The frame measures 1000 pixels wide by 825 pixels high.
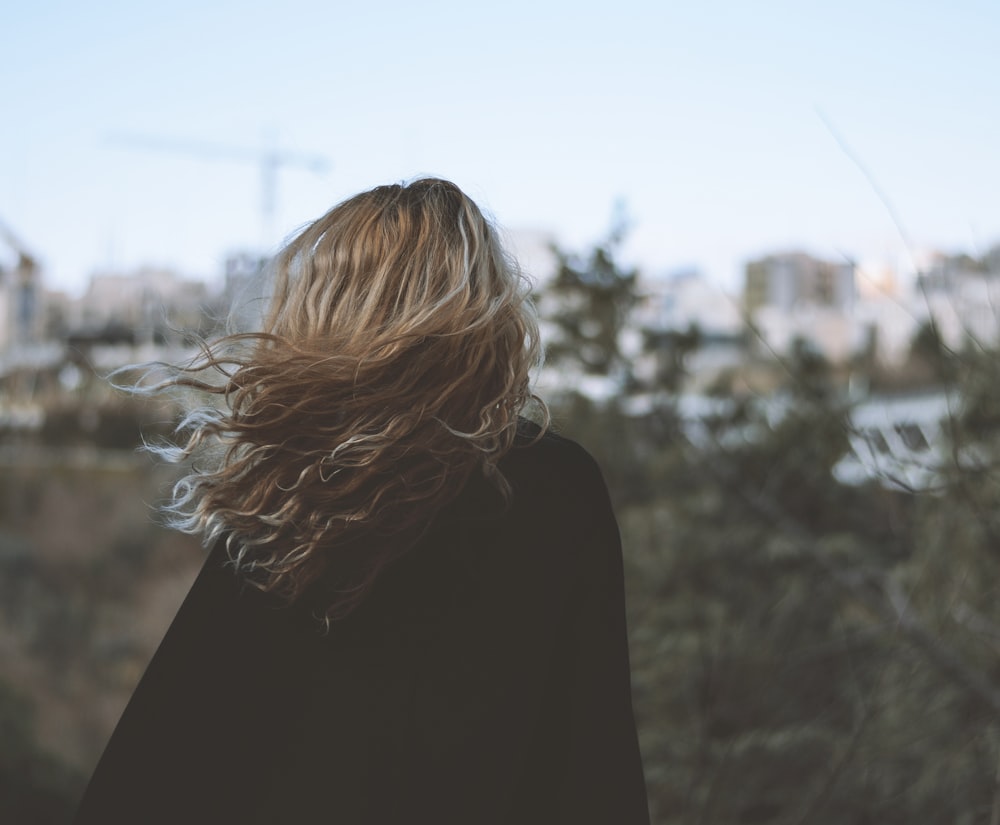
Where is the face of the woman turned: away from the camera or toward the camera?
away from the camera

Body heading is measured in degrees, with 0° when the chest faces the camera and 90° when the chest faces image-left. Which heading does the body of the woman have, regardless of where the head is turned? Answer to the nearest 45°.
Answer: approximately 180°

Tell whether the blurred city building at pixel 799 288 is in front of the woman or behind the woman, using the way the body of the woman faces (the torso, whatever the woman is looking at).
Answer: in front

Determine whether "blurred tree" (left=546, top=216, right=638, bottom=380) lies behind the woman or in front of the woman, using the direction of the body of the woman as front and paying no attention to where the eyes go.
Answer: in front
